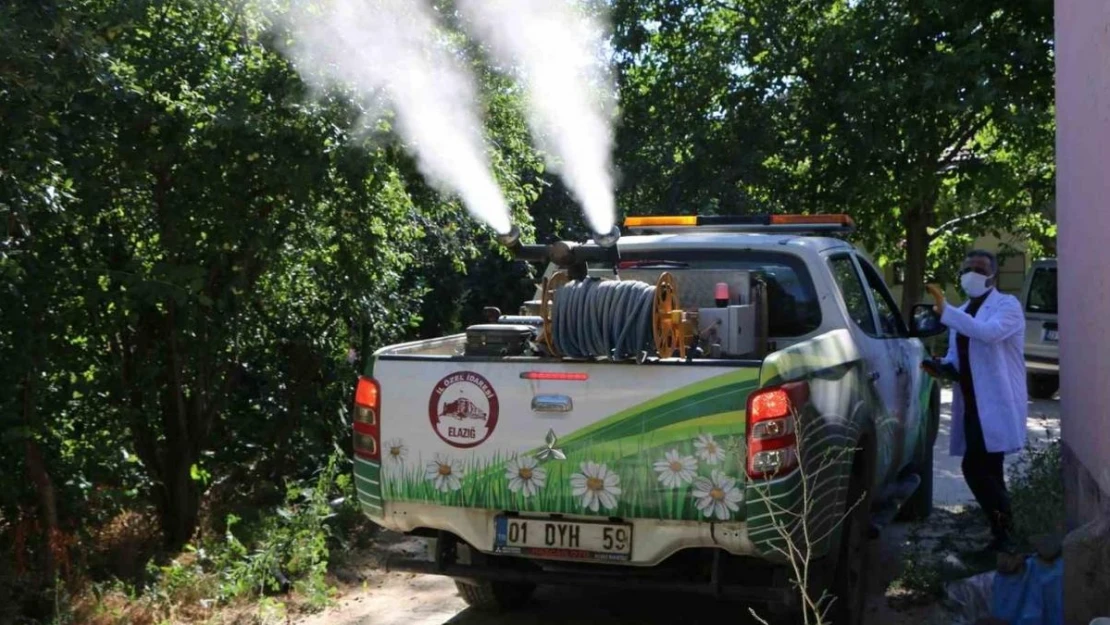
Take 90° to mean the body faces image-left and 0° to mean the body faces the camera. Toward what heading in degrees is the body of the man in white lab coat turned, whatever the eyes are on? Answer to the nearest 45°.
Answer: approximately 45°

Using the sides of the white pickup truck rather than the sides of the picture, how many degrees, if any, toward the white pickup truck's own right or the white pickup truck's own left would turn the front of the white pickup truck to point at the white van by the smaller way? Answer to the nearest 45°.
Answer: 0° — it already faces it

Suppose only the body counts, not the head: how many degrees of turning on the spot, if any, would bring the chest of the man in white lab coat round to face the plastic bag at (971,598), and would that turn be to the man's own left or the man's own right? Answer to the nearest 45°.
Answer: approximately 45° to the man's own left

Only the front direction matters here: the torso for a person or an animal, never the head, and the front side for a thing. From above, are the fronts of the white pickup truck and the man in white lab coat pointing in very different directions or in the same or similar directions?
very different directions

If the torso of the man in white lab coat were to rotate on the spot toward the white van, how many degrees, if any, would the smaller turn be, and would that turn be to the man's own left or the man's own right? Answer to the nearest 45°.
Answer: approximately 135° to the man's own right

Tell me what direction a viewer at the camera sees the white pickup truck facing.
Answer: facing away from the viewer and to the right of the viewer
